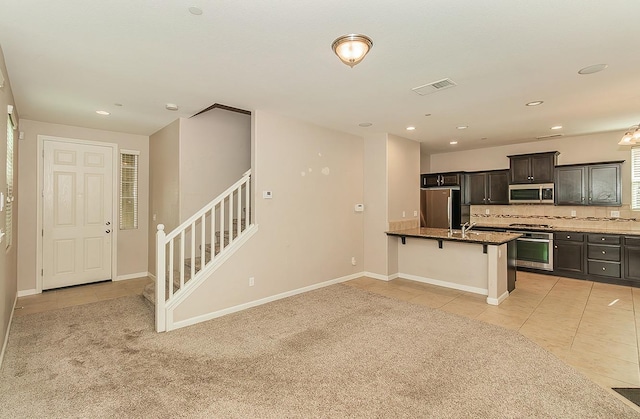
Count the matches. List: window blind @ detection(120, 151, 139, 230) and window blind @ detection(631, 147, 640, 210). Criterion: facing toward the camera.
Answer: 2

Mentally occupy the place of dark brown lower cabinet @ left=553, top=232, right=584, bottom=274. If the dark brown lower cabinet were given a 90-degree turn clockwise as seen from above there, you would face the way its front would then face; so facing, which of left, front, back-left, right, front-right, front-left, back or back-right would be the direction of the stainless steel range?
front

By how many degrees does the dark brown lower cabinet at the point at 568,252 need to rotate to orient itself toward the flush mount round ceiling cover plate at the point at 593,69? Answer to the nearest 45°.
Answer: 0° — it already faces it

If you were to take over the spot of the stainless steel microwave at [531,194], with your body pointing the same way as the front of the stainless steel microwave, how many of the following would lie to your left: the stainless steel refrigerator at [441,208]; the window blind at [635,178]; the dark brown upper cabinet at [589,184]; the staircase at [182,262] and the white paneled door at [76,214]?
2

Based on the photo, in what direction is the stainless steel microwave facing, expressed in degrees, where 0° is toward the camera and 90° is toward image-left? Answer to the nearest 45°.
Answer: approximately 0°
